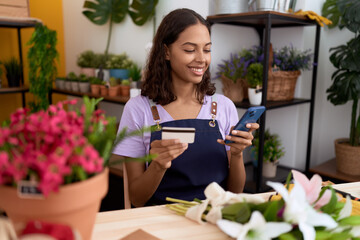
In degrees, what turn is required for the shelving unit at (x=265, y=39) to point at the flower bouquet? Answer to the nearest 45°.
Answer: approximately 45° to its left

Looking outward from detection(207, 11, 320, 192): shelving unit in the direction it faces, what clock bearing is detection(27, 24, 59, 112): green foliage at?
The green foliage is roughly at 2 o'clock from the shelving unit.

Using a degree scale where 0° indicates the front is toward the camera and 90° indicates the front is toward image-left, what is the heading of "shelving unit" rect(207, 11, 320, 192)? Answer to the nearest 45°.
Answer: approximately 45°

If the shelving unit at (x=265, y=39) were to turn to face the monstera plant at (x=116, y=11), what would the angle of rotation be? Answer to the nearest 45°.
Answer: approximately 90° to its right

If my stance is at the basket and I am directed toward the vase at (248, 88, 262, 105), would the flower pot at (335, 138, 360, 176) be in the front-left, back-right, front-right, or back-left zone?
back-left

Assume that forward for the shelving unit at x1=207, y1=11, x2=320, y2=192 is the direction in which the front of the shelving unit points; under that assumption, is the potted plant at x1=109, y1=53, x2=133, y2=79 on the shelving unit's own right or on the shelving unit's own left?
on the shelving unit's own right

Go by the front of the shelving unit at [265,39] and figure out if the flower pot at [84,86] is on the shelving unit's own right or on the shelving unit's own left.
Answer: on the shelving unit's own right

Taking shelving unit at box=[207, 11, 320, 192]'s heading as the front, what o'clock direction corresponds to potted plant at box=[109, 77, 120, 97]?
The potted plant is roughly at 2 o'clock from the shelving unit.

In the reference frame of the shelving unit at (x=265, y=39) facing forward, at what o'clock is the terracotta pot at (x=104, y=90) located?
The terracotta pot is roughly at 2 o'clock from the shelving unit.
